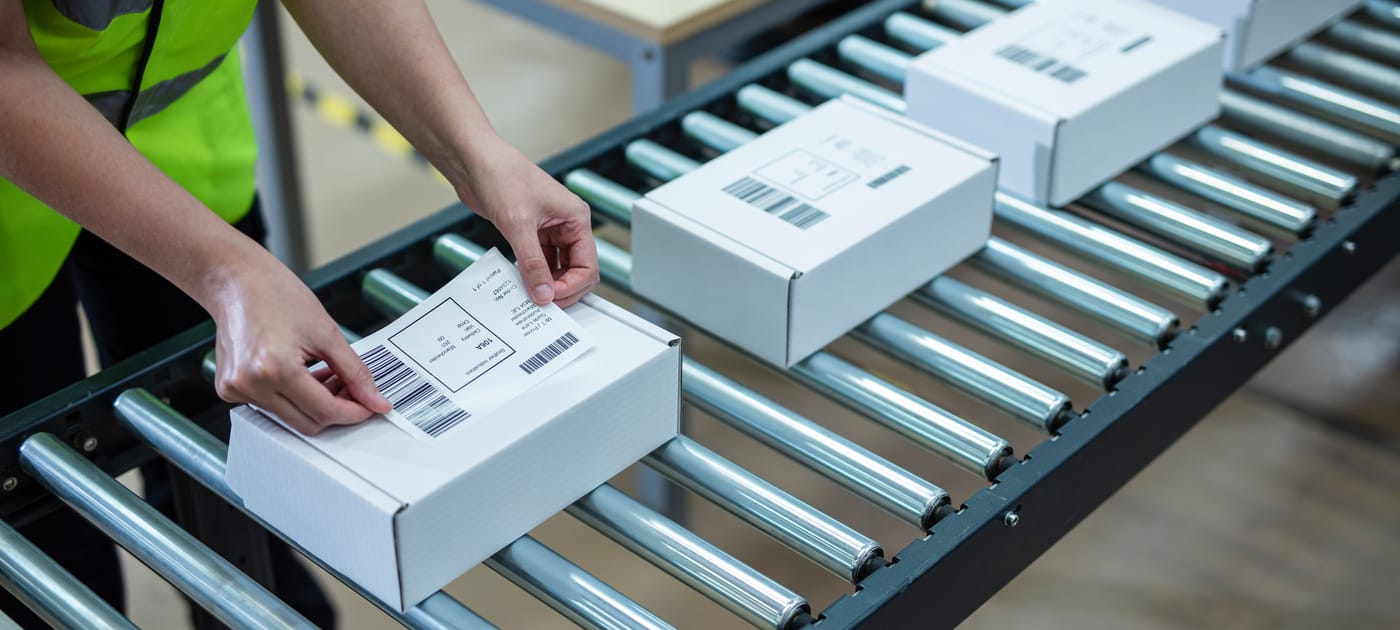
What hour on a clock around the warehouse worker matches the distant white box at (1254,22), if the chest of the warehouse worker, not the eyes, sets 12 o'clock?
The distant white box is roughly at 10 o'clock from the warehouse worker.

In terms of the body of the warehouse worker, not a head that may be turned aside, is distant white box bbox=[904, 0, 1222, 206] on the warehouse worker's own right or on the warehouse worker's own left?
on the warehouse worker's own left

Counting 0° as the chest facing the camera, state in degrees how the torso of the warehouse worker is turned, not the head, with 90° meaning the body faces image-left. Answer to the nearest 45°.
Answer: approximately 315°
